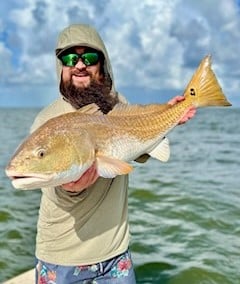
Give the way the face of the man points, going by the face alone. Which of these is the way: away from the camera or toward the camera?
toward the camera

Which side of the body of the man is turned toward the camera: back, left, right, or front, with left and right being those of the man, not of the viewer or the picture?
front
